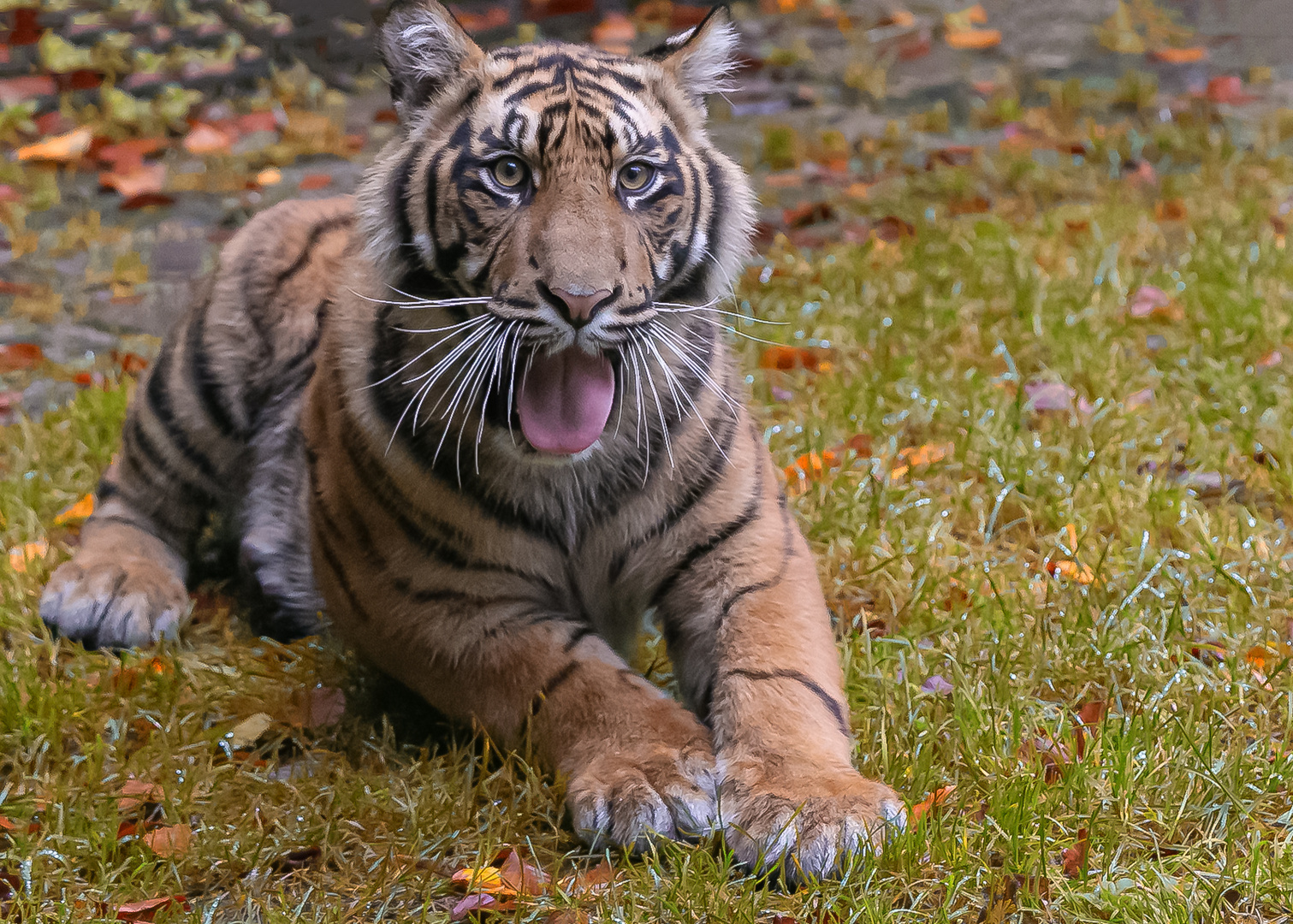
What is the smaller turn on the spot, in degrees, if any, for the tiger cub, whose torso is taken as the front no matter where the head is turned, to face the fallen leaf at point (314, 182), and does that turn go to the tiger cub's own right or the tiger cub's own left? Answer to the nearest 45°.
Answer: approximately 135° to the tiger cub's own left

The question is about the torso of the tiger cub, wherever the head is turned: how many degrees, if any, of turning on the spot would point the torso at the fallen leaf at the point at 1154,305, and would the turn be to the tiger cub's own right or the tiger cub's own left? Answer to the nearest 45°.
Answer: approximately 90° to the tiger cub's own left

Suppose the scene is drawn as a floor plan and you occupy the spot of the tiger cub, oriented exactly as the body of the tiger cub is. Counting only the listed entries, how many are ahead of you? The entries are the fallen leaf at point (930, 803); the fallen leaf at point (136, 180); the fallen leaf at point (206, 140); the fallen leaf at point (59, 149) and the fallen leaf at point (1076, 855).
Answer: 2

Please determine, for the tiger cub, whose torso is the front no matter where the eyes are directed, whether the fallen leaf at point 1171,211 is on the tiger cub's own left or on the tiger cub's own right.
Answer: on the tiger cub's own left

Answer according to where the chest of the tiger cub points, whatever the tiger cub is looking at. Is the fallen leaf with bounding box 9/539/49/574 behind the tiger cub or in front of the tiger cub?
behind

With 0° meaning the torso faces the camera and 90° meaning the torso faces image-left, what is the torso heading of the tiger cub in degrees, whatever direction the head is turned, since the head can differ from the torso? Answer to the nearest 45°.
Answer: approximately 315°

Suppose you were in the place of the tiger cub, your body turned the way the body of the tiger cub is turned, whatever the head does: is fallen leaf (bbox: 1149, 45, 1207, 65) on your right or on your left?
on your left

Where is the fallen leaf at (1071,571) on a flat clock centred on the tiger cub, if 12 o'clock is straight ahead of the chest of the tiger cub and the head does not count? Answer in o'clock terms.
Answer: The fallen leaf is roughly at 10 o'clock from the tiger cub.

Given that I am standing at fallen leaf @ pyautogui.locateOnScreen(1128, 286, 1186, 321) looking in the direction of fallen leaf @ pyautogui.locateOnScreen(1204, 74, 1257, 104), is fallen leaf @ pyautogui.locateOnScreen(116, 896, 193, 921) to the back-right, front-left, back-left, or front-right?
back-left

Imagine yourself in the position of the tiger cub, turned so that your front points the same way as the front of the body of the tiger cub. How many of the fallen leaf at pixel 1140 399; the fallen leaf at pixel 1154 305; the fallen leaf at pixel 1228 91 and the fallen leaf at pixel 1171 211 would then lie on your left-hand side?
4

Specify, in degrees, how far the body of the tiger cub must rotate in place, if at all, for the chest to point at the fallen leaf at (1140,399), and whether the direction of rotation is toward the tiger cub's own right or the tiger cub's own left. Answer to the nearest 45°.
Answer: approximately 90° to the tiger cub's own left
